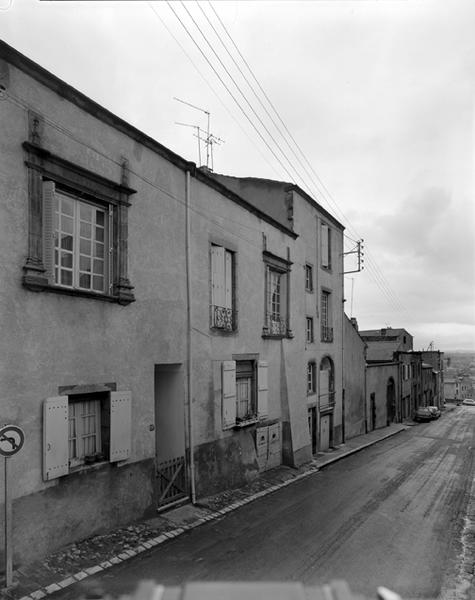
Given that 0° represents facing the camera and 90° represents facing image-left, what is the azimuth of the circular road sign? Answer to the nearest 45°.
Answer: approximately 0°

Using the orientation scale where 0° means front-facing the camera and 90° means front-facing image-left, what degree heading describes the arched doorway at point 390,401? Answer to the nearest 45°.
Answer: approximately 315°

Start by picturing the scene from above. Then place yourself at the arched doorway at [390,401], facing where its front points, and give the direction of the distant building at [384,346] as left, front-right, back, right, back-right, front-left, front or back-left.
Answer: back-left

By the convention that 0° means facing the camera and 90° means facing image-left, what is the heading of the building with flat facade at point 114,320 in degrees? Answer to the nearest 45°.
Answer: approximately 315°

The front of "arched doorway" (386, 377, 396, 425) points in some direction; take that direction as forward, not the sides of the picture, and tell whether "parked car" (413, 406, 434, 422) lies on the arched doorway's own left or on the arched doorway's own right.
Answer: on the arched doorway's own left
